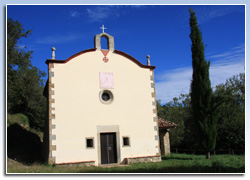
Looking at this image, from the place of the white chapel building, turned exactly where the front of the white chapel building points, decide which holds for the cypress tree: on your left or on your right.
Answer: on your left

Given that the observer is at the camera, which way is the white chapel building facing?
facing the viewer
